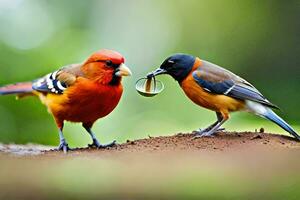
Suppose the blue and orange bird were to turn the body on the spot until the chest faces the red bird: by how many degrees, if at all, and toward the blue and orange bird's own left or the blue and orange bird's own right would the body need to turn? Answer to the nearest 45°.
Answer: approximately 45° to the blue and orange bird's own left

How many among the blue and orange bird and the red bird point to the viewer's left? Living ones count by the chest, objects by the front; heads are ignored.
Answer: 1

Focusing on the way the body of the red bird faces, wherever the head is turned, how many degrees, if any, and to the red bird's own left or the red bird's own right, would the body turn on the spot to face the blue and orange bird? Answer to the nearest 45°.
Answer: approximately 45° to the red bird's own left

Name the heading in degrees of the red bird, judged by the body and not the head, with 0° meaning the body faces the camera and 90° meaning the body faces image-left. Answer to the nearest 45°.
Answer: approximately 315°

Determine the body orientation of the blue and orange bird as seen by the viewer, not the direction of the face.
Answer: to the viewer's left

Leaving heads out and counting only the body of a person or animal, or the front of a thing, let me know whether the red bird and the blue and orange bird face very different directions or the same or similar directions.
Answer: very different directions
